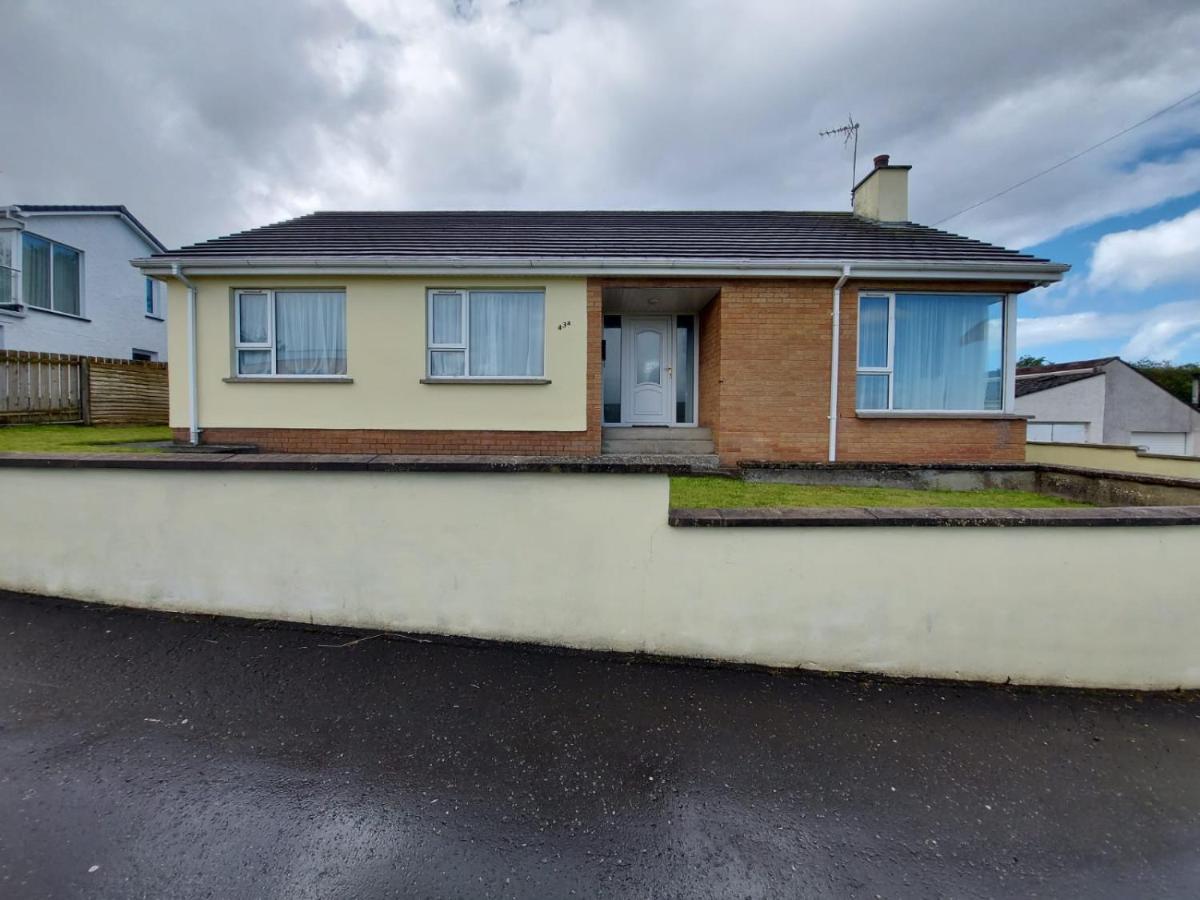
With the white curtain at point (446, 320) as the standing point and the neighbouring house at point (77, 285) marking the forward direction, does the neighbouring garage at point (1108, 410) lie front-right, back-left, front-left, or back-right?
back-right

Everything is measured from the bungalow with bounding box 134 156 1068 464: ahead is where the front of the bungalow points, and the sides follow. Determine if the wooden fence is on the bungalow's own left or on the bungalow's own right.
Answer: on the bungalow's own right

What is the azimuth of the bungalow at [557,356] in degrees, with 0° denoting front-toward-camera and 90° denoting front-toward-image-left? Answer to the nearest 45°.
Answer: approximately 0°

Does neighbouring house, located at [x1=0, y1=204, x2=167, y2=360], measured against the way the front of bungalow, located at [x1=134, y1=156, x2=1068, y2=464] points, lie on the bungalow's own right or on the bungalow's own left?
on the bungalow's own right

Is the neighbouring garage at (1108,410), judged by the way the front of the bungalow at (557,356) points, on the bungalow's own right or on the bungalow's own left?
on the bungalow's own left

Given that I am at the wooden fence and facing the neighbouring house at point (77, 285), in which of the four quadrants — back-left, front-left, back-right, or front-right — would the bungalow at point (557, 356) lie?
back-right
